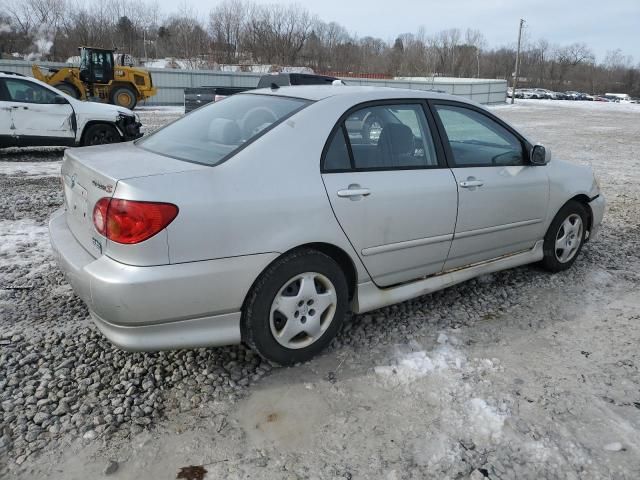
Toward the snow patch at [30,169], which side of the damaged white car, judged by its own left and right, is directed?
right

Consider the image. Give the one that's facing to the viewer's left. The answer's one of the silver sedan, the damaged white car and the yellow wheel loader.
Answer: the yellow wheel loader

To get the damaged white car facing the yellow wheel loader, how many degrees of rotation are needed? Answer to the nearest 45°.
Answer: approximately 90° to its left

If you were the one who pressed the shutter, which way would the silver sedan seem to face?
facing away from the viewer and to the right of the viewer

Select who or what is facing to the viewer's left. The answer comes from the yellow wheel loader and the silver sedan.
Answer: the yellow wheel loader

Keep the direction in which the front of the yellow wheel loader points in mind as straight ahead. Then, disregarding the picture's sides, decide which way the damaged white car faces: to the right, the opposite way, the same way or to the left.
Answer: the opposite way

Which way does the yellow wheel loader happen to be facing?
to the viewer's left

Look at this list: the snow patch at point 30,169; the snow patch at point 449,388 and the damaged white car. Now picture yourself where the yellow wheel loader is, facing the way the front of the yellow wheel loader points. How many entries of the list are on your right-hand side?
0

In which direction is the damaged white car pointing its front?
to the viewer's right

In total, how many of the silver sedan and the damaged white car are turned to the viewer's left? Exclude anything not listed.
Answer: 0

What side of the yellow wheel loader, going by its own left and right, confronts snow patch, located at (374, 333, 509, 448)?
left

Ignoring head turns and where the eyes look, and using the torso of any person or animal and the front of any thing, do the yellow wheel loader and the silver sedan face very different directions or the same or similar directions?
very different directions

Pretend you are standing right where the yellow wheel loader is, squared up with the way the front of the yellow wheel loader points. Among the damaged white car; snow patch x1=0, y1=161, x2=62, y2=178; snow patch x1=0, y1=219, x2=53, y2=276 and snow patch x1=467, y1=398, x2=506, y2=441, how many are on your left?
4

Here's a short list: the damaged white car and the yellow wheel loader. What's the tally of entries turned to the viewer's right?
1

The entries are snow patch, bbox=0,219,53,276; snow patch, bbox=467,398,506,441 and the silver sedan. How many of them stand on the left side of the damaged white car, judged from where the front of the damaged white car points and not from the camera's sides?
0

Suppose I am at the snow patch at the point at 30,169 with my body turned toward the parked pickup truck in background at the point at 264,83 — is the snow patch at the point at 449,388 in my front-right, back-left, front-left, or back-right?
back-right
